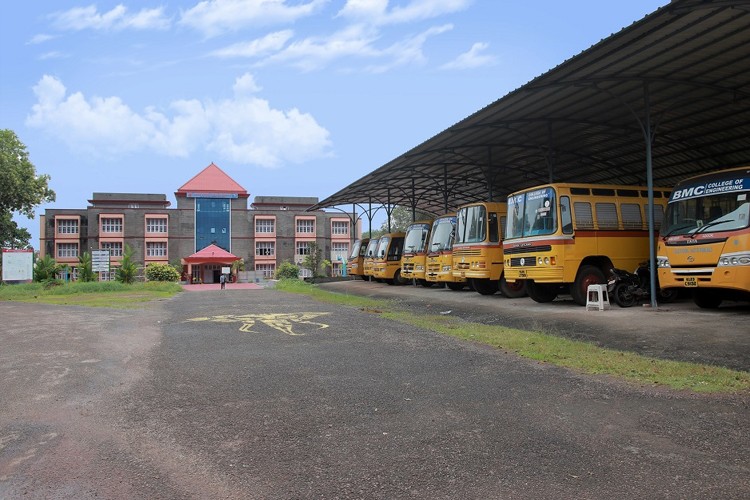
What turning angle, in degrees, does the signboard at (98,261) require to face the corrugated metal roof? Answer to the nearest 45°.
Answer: approximately 45° to its left

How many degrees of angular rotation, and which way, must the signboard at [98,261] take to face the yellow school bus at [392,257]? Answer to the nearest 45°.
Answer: approximately 45° to its left

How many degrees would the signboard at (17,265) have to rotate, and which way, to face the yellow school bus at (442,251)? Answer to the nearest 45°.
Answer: approximately 45° to its left

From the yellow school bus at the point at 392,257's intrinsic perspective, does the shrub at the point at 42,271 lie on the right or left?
on its right

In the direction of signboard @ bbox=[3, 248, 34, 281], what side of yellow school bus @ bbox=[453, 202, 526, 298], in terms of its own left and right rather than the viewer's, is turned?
right

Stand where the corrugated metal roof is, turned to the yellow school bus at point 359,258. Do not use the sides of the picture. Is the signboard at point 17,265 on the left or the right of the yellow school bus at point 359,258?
left

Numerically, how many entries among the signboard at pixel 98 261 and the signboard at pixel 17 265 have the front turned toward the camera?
2

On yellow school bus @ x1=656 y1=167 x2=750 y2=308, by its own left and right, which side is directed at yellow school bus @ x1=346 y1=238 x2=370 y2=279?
right

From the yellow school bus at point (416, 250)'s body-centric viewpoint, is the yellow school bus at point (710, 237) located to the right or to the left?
on its left

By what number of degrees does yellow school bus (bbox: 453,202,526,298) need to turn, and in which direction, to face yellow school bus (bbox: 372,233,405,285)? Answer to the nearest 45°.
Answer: approximately 90° to its right

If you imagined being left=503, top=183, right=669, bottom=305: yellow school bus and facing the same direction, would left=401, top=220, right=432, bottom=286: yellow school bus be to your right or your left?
on your right
